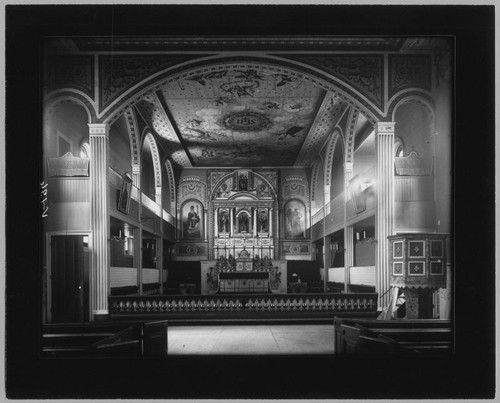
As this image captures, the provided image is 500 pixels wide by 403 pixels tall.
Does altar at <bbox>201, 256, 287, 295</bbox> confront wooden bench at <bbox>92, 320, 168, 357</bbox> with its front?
yes

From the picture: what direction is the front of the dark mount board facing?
toward the camera

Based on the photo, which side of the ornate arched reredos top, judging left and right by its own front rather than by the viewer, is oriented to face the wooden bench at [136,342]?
front

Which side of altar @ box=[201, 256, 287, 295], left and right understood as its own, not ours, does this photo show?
front

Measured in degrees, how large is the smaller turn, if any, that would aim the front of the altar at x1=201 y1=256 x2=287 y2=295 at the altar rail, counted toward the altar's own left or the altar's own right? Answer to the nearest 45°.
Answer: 0° — it already faces it

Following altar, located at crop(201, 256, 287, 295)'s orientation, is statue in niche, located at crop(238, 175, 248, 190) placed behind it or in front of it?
behind
